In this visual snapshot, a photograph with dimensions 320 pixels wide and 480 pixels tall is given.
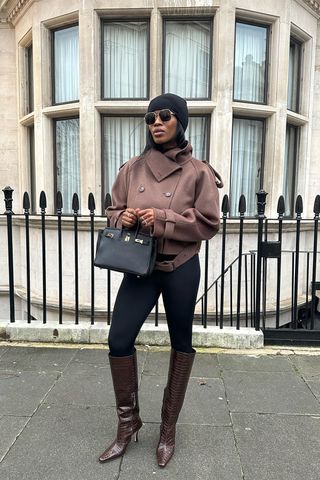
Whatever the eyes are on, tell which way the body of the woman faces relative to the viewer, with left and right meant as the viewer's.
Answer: facing the viewer and to the left of the viewer

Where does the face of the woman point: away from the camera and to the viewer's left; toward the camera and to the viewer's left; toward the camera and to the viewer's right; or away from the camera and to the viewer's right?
toward the camera and to the viewer's left
